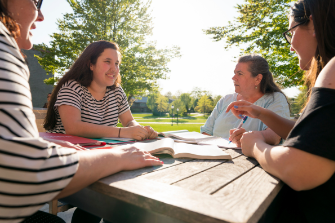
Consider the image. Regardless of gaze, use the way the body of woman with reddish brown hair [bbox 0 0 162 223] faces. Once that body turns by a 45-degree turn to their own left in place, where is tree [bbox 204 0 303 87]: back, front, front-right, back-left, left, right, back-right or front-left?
front

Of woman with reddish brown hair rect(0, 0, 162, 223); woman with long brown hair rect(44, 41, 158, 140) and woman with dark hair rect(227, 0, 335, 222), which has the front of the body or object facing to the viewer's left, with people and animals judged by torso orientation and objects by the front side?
woman with dark hair rect(227, 0, 335, 222)

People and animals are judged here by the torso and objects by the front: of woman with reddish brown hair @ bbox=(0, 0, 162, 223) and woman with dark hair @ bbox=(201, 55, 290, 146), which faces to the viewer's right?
woman with reddish brown hair @ bbox=(0, 0, 162, 223)

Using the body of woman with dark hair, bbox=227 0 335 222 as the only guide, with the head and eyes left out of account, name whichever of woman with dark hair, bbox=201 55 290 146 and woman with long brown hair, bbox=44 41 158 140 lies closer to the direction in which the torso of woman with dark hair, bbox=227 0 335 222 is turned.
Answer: the woman with long brown hair

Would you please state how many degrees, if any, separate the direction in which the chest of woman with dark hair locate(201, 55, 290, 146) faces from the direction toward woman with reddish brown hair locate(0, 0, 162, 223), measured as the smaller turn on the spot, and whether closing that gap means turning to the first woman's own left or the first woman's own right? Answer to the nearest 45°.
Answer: approximately 45° to the first woman's own left

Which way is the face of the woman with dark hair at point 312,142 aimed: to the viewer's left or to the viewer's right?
to the viewer's left

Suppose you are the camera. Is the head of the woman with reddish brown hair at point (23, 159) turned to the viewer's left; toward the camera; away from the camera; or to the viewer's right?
to the viewer's right

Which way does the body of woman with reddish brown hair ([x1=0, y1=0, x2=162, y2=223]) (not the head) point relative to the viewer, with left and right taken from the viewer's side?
facing to the right of the viewer

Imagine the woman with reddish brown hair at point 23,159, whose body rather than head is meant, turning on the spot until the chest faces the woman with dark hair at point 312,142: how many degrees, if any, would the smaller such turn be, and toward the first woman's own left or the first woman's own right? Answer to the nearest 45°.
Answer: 0° — they already face them

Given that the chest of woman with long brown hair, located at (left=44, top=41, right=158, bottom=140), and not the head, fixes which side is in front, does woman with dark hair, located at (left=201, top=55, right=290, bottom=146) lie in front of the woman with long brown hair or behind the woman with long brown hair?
in front

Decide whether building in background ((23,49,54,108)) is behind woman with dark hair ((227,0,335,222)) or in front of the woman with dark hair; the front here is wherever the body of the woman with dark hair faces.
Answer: in front

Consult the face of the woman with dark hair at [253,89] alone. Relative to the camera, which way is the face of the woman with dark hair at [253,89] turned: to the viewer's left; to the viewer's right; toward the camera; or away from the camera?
to the viewer's left

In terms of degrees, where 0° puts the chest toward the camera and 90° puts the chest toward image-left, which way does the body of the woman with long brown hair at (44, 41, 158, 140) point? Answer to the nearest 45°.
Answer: approximately 315°

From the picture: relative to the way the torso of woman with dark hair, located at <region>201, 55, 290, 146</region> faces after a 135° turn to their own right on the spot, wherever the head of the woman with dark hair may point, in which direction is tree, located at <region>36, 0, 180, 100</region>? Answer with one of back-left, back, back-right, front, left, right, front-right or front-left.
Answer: front-left

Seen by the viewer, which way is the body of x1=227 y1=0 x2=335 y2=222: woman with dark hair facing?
to the viewer's left

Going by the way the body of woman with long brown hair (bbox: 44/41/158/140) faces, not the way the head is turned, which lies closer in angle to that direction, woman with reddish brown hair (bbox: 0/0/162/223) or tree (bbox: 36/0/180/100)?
the woman with reddish brown hair

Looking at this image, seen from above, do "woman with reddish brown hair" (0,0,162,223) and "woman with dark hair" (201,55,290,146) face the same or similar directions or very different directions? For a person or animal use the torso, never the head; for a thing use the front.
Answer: very different directions

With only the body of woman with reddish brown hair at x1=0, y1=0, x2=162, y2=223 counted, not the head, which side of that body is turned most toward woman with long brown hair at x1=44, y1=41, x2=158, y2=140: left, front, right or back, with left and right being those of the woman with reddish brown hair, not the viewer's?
left
